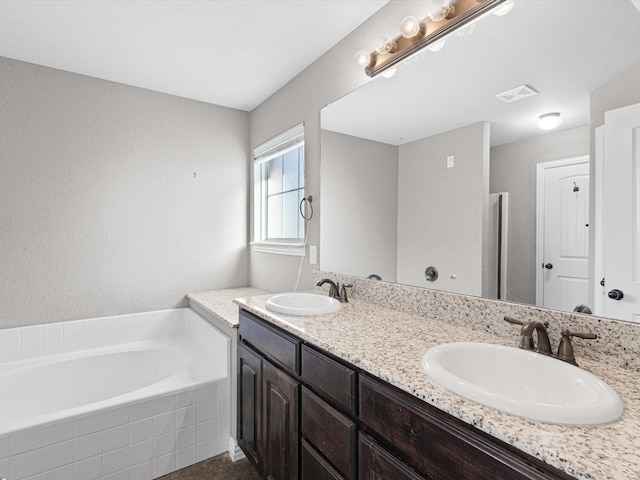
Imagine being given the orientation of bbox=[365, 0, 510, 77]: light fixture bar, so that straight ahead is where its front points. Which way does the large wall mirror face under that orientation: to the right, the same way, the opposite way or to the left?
the same way

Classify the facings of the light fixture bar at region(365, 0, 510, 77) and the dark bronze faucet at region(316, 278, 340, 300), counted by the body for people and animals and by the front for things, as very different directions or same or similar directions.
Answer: same or similar directions

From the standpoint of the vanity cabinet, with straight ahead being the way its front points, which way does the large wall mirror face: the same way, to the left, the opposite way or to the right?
the same way

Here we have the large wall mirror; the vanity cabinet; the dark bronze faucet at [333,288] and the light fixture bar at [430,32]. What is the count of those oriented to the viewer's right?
0

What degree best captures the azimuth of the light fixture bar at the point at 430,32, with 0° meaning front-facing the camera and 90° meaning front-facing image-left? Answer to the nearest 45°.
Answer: approximately 45°

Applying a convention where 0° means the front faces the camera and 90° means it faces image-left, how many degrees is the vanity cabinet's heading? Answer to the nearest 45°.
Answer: approximately 45°

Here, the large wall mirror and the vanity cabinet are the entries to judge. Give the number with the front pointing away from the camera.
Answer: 0

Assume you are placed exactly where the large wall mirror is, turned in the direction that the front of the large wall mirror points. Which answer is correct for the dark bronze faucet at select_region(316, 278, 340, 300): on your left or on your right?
on your right

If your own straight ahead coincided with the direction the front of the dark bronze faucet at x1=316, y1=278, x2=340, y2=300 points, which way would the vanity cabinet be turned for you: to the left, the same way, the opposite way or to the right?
the same way

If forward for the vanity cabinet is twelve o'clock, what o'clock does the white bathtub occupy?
The white bathtub is roughly at 2 o'clock from the vanity cabinet.

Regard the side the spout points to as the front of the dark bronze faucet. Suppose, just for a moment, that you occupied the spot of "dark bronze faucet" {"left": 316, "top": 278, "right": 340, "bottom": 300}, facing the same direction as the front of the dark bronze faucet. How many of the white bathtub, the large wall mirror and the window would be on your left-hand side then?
1

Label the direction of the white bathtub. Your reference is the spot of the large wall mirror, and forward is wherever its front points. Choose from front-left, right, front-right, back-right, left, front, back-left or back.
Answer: front-right

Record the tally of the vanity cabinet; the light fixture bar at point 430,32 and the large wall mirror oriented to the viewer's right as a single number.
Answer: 0
